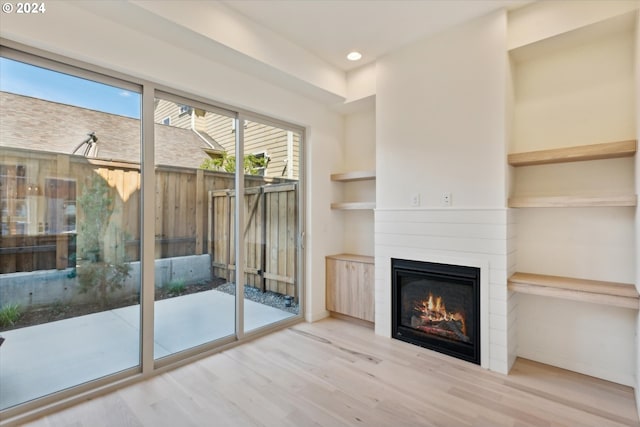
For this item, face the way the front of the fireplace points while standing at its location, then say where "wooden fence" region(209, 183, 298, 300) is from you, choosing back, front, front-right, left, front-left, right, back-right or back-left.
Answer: front-right
